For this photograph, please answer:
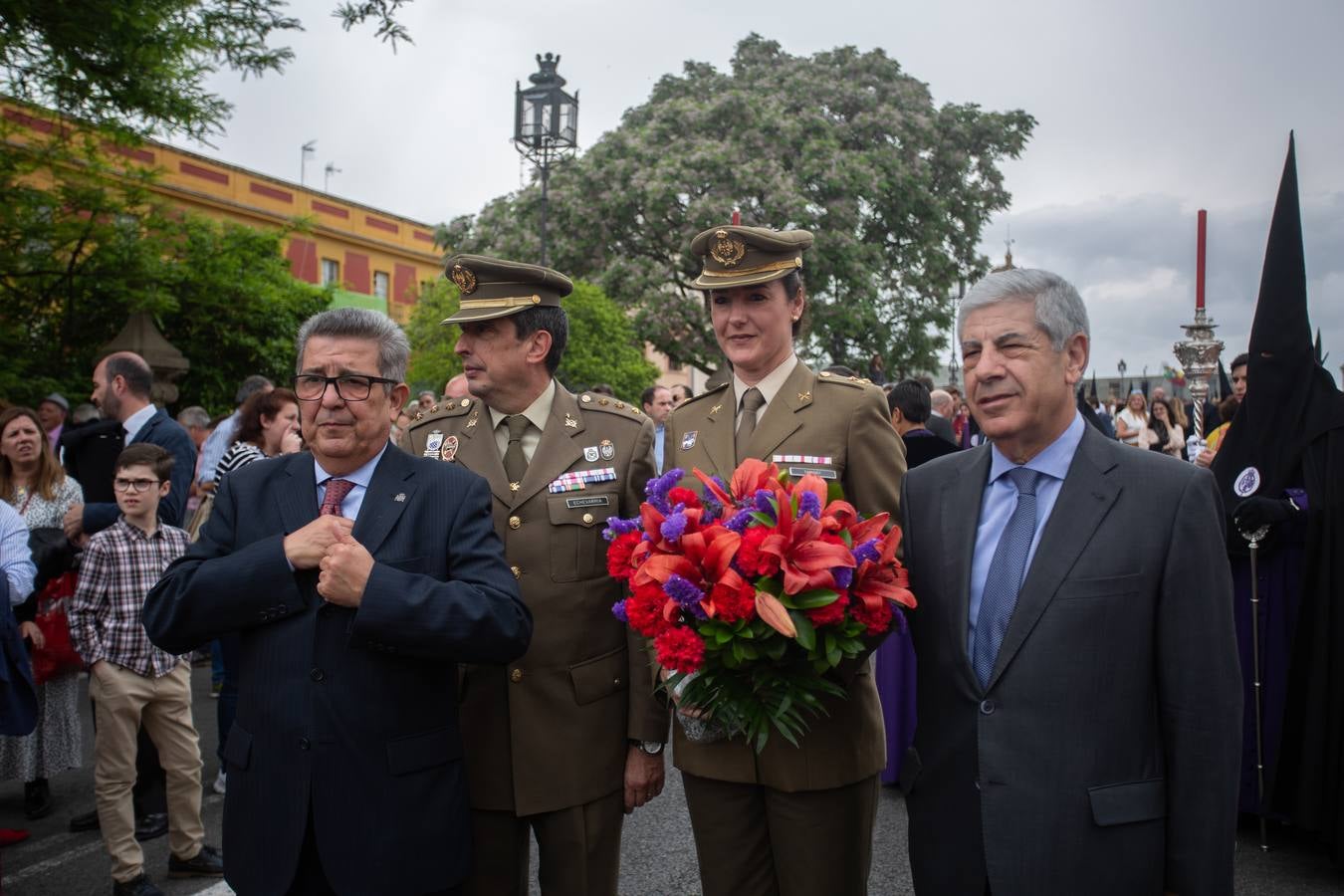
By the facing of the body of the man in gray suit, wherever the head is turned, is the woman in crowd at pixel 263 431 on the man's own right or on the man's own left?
on the man's own right

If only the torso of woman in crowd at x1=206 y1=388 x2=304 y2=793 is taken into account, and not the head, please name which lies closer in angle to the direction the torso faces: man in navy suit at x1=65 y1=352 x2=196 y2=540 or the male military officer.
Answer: the male military officer

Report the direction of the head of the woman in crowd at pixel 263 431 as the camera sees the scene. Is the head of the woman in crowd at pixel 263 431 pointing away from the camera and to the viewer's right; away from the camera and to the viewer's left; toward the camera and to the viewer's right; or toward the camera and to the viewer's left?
toward the camera and to the viewer's right

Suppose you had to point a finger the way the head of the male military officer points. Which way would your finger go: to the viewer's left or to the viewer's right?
to the viewer's left

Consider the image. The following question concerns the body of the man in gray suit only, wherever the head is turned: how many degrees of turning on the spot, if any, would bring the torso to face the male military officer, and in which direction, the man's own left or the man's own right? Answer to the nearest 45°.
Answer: approximately 45° to the man's own right

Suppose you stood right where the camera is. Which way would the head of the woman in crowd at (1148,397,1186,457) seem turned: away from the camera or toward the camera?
toward the camera

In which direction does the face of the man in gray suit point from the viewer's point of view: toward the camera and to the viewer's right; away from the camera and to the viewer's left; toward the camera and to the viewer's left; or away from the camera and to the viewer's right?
toward the camera and to the viewer's left
